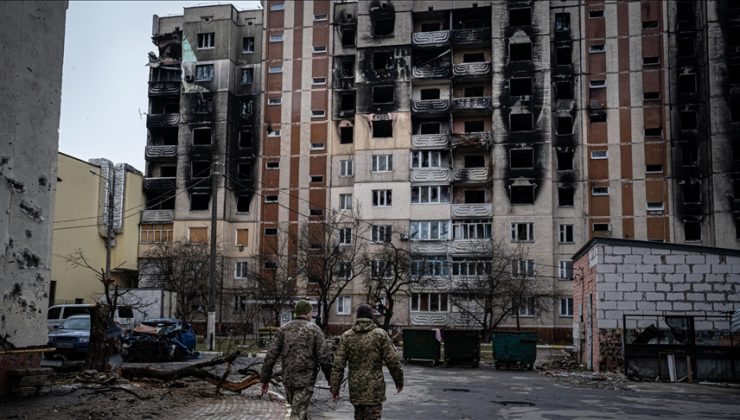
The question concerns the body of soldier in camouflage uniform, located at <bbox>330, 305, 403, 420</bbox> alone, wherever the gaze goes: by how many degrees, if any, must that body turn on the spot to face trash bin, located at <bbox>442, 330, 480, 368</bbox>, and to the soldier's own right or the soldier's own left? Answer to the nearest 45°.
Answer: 0° — they already face it

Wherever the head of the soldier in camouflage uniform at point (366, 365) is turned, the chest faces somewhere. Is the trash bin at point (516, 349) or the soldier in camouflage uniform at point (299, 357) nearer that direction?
the trash bin

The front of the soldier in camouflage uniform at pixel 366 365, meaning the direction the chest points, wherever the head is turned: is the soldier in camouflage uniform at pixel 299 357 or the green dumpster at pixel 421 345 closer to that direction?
the green dumpster

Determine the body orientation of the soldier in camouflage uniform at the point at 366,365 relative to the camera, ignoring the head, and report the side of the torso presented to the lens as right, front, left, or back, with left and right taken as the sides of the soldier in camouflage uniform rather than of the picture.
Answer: back

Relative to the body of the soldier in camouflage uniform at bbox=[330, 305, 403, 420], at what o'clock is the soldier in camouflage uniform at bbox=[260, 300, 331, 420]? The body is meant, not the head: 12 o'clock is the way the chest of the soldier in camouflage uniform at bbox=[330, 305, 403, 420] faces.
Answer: the soldier in camouflage uniform at bbox=[260, 300, 331, 420] is roughly at 10 o'clock from the soldier in camouflage uniform at bbox=[330, 305, 403, 420].

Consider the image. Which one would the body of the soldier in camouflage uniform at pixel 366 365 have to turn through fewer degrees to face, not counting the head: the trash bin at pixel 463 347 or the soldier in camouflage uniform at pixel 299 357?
the trash bin
